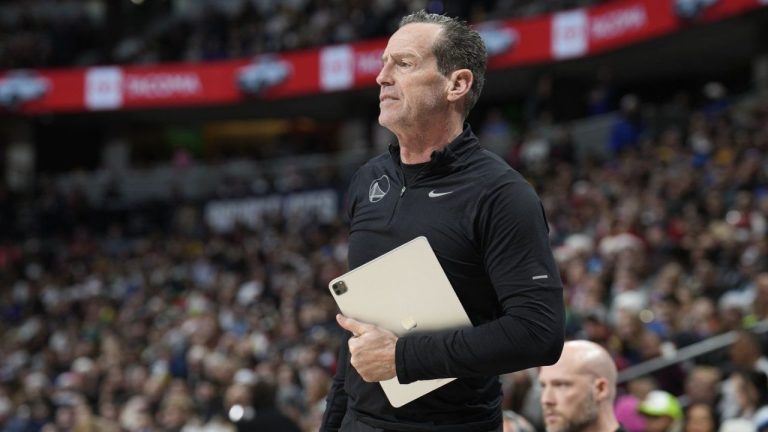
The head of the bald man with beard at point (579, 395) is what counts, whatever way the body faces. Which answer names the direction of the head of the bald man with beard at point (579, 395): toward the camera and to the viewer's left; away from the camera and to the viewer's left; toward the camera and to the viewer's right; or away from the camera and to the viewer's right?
toward the camera and to the viewer's left

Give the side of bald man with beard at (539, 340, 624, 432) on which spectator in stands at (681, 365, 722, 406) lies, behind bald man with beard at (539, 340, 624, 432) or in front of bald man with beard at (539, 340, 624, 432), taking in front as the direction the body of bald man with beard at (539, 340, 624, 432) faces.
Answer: behind

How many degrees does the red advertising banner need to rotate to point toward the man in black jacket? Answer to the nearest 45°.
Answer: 0° — it already faces them

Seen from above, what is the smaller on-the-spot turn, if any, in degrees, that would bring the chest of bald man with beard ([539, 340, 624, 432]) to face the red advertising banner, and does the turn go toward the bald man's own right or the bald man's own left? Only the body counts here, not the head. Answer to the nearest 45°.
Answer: approximately 135° to the bald man's own right

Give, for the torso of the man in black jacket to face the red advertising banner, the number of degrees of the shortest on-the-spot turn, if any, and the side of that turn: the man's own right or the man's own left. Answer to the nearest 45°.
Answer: approximately 135° to the man's own right

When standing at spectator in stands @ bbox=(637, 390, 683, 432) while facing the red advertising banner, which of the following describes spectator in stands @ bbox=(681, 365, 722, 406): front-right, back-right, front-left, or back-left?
front-right

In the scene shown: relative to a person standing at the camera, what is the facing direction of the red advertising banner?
facing the viewer

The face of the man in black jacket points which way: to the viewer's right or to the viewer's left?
to the viewer's left

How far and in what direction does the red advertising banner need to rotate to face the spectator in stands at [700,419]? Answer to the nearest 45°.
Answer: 0° — it already faces them

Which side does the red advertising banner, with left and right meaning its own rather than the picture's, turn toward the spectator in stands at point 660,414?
front

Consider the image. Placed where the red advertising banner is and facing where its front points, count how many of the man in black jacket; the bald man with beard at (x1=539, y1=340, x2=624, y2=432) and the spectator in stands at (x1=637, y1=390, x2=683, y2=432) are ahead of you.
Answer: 3

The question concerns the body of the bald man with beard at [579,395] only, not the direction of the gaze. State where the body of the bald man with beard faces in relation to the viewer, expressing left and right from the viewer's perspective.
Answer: facing the viewer and to the left of the viewer

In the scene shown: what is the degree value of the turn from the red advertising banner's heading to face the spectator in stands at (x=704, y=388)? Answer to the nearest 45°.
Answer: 0° — it already faces them
